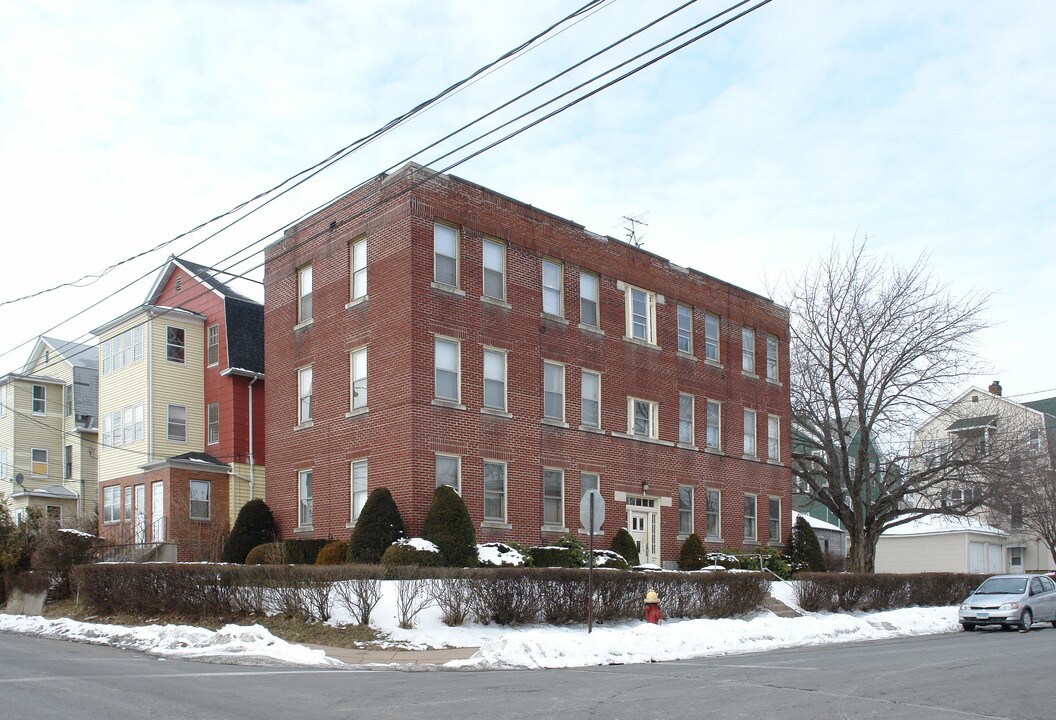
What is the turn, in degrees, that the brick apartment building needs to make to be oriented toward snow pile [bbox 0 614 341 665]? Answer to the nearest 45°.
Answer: approximately 45° to its right

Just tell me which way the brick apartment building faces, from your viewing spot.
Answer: facing the viewer and to the right of the viewer

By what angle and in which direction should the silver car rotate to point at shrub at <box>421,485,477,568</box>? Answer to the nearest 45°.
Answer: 0° — it already faces it

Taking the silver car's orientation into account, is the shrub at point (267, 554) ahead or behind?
ahead

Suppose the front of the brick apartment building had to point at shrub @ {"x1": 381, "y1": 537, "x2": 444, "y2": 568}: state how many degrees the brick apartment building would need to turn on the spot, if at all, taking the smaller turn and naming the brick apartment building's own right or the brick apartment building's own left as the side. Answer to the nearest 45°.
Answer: approximately 45° to the brick apartment building's own right

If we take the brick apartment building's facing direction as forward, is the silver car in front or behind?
in front

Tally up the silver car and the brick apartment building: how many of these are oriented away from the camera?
0

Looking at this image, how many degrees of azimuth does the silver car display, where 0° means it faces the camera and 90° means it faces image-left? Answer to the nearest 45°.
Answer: approximately 45°

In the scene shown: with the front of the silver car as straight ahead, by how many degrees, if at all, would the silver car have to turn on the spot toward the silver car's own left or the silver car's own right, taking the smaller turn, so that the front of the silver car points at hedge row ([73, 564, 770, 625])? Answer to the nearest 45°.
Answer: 0° — it already faces it

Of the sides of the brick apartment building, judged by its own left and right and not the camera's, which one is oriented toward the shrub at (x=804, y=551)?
left
